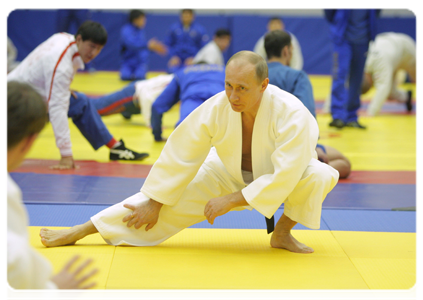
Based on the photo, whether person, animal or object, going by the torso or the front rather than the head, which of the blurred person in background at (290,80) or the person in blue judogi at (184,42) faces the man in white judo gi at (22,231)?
the person in blue judogi

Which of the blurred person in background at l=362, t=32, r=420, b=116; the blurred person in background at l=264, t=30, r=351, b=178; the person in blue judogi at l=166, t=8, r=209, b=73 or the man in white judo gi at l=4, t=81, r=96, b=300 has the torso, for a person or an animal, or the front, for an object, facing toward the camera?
the person in blue judogi

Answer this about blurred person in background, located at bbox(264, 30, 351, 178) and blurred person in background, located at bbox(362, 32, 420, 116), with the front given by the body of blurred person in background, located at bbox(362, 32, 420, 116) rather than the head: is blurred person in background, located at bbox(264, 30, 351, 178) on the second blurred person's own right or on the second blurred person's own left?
on the second blurred person's own left

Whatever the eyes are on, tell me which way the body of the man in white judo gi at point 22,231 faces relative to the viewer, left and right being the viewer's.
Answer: facing away from the viewer and to the right of the viewer

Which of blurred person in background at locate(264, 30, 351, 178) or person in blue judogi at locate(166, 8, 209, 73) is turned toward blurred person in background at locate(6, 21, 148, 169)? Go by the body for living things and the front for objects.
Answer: the person in blue judogi

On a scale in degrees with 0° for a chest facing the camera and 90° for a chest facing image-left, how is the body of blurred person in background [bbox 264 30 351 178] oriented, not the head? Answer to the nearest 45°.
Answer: approximately 225°

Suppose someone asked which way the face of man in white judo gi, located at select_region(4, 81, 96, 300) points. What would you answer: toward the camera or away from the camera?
away from the camera

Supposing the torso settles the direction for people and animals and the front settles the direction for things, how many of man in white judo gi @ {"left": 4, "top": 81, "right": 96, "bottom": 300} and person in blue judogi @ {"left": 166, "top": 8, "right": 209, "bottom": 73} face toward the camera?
1

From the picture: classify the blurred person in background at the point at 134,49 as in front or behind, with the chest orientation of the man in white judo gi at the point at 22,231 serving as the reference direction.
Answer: in front
